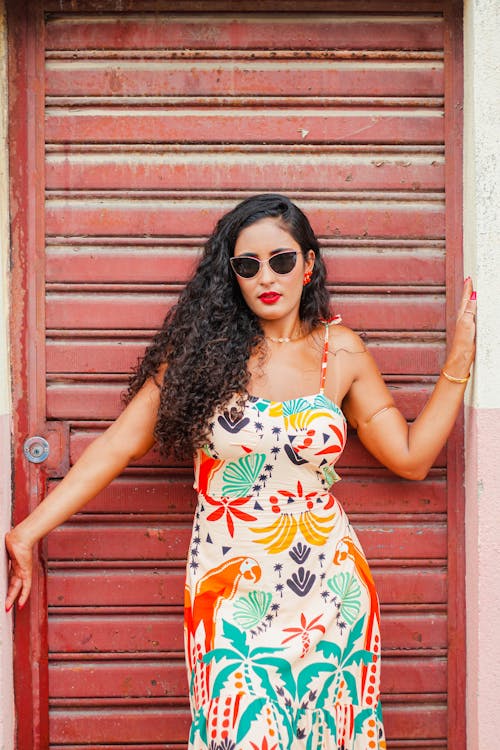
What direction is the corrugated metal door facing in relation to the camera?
toward the camera

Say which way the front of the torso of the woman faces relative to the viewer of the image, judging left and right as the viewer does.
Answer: facing the viewer

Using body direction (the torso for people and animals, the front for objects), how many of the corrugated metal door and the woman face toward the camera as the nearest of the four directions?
2

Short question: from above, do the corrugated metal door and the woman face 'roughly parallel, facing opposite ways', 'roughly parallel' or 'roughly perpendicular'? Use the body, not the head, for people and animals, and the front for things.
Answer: roughly parallel

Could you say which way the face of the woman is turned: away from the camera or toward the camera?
toward the camera
